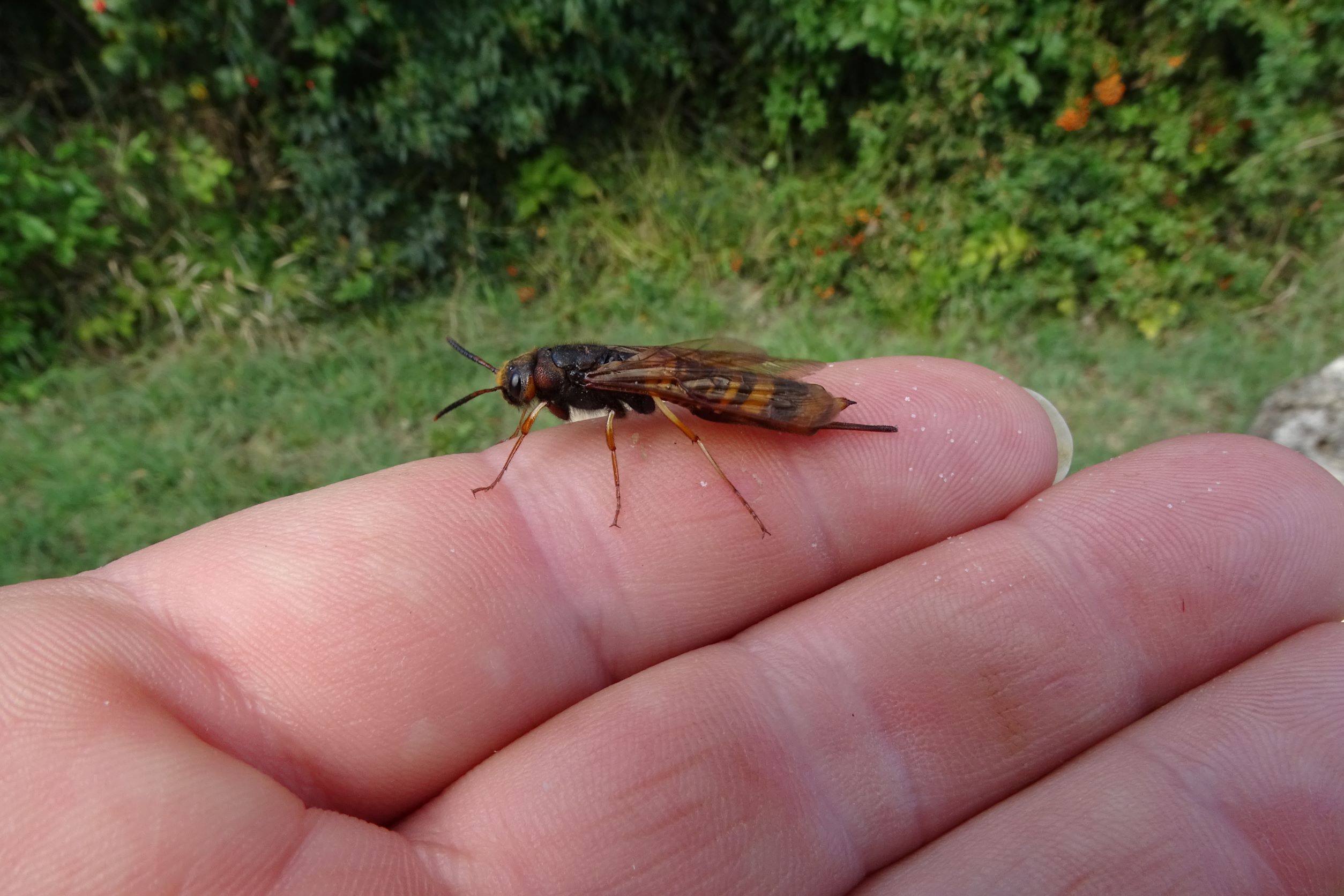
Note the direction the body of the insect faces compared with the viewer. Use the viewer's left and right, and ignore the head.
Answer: facing to the left of the viewer

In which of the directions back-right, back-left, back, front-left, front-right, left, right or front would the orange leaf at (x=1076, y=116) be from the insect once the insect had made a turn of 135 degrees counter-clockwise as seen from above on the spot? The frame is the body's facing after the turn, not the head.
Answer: left

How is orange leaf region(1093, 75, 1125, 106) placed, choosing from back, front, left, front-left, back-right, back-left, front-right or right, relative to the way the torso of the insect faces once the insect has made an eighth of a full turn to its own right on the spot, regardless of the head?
right
